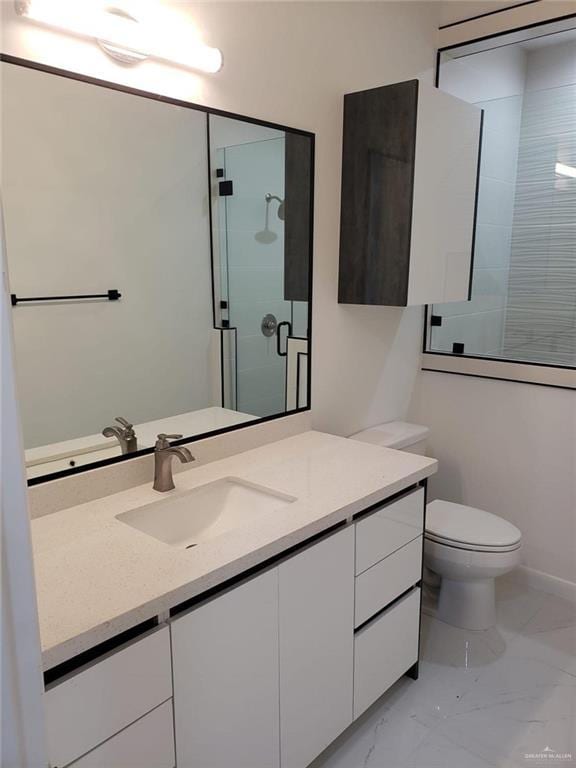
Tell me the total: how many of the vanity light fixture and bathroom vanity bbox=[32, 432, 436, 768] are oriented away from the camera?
0

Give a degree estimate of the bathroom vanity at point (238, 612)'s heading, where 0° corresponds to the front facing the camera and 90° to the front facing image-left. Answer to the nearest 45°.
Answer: approximately 315°

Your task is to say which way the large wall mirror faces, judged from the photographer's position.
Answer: facing the viewer and to the right of the viewer

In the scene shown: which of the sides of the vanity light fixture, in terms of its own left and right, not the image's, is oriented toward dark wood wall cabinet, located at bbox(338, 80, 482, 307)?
left

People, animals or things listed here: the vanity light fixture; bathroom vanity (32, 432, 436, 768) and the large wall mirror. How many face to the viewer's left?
0
